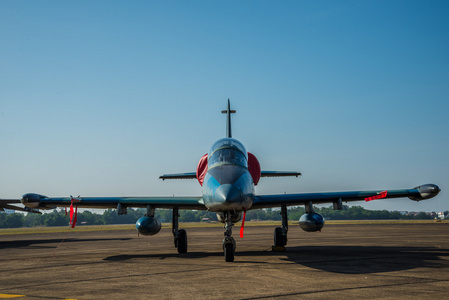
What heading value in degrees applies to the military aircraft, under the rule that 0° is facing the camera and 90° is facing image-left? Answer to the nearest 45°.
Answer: approximately 0°
